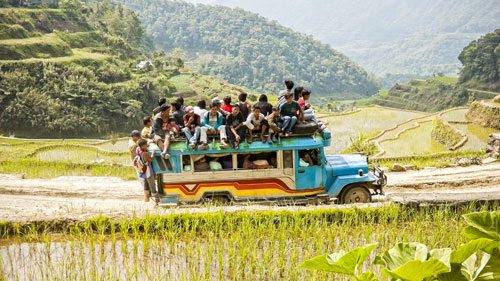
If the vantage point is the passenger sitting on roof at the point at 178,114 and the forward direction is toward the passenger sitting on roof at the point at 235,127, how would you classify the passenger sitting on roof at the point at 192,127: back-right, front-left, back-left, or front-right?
front-right

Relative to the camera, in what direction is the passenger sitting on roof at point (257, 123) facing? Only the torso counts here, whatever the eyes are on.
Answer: toward the camera

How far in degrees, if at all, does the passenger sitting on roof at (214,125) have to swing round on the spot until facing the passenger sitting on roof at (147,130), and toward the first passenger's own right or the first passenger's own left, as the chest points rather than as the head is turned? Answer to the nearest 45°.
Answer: approximately 90° to the first passenger's own right

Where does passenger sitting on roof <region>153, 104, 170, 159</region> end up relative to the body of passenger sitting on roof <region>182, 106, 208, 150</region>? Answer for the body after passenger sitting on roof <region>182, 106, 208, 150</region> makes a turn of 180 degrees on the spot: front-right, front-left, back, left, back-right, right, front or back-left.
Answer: left

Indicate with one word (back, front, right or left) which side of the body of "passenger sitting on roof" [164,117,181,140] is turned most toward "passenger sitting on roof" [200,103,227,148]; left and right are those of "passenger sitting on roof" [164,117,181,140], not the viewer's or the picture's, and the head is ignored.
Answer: left

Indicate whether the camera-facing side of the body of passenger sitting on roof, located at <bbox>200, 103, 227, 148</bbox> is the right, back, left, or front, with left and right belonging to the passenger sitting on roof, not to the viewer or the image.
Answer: front
